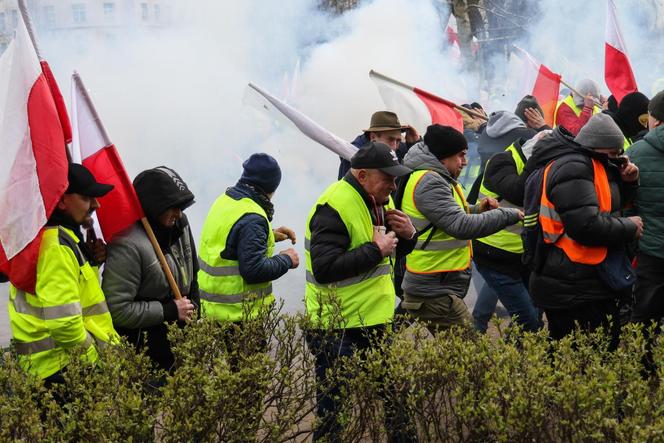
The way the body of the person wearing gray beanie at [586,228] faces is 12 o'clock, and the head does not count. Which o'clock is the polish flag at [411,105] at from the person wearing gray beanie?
The polish flag is roughly at 8 o'clock from the person wearing gray beanie.

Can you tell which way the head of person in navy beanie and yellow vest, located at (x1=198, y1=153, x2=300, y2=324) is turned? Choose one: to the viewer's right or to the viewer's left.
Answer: to the viewer's right

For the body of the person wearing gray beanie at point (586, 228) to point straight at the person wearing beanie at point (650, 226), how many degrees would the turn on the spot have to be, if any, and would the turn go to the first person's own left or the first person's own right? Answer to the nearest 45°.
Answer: approximately 45° to the first person's own left

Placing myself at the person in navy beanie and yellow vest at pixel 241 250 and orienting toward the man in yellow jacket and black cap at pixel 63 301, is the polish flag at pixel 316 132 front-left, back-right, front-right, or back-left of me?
back-right

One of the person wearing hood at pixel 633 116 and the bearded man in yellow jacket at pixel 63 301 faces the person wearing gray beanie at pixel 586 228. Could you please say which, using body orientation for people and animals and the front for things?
the bearded man in yellow jacket

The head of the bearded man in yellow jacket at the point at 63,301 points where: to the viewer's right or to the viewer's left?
to the viewer's right

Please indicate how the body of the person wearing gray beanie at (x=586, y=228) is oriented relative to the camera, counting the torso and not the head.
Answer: to the viewer's right
